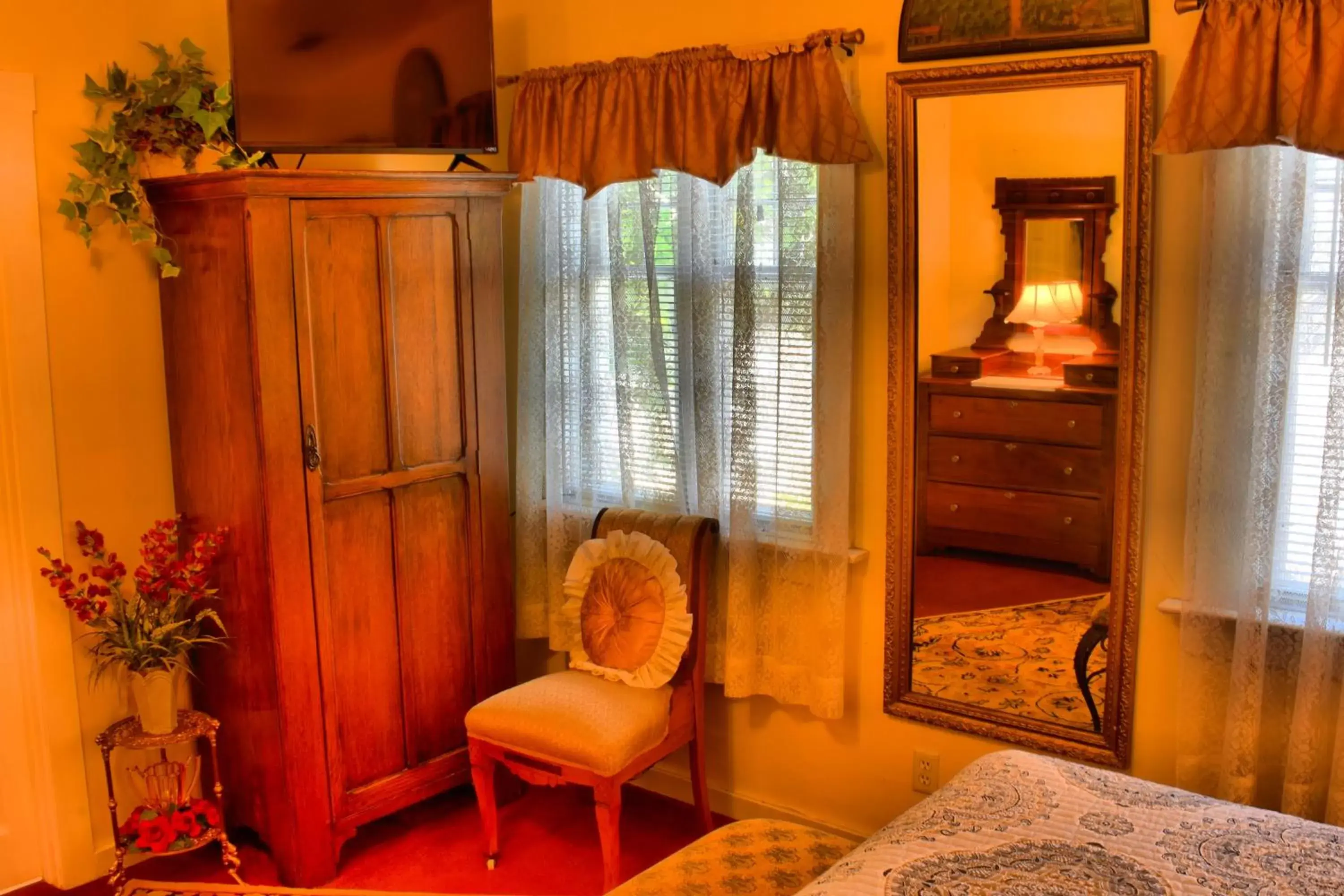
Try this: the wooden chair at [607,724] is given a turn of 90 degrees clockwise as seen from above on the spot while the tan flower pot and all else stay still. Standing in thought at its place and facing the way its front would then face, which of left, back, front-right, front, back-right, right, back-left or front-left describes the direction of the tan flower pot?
front-left

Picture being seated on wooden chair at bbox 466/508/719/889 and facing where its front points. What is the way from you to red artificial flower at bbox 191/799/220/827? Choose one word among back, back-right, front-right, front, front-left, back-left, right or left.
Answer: front-right

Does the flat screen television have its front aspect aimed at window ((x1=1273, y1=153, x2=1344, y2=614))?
no

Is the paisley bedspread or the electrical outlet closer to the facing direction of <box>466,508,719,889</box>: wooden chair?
the paisley bedspread

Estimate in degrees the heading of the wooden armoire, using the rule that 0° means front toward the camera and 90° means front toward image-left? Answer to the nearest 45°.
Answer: approximately 315°

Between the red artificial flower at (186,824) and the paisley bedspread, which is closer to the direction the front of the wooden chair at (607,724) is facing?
the red artificial flower

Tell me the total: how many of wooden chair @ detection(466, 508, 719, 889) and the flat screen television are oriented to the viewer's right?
0

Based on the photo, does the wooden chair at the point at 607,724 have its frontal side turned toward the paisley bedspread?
no

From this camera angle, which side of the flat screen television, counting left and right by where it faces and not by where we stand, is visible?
front

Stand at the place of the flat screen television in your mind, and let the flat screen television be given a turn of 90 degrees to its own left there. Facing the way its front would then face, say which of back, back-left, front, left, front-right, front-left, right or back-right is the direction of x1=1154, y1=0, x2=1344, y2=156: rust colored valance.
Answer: front-right

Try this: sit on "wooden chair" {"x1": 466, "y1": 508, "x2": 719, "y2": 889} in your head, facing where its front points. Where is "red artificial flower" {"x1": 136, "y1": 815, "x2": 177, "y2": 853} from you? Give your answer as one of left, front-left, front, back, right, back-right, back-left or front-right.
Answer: front-right

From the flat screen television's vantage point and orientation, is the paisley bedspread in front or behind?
in front

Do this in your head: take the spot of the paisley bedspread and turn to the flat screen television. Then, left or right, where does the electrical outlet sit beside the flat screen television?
right
